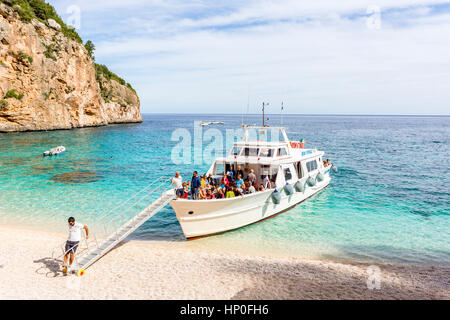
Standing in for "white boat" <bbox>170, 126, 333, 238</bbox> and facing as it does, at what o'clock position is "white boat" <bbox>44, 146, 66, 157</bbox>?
"white boat" <bbox>44, 146, 66, 157</bbox> is roughly at 3 o'clock from "white boat" <bbox>170, 126, 333, 238</bbox>.

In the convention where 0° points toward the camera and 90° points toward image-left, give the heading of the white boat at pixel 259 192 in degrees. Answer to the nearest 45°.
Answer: approximately 45°
